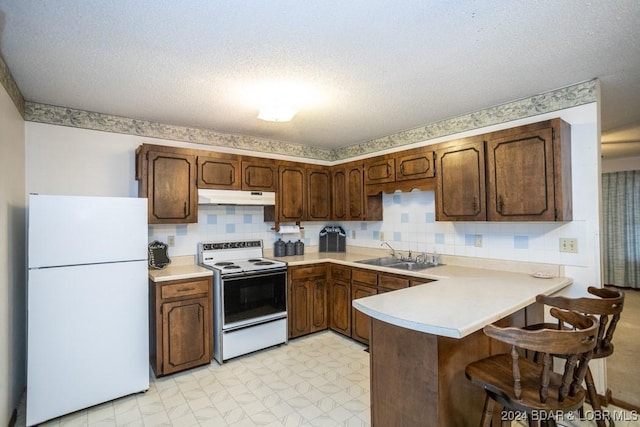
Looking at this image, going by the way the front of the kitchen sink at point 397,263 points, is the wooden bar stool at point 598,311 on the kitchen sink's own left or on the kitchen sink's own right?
on the kitchen sink's own left

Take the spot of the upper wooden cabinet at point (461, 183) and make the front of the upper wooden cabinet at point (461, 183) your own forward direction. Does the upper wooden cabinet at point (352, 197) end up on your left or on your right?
on your right

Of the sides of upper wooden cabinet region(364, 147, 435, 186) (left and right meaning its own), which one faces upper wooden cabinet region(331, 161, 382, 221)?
right

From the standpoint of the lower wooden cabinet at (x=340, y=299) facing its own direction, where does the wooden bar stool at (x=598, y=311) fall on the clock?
The wooden bar stool is roughly at 9 o'clock from the lower wooden cabinet.

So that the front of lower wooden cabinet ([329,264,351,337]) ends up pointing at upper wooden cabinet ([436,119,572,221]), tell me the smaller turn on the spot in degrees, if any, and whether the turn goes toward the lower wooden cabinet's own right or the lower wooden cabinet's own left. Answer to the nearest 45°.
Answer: approximately 90° to the lower wooden cabinet's own left

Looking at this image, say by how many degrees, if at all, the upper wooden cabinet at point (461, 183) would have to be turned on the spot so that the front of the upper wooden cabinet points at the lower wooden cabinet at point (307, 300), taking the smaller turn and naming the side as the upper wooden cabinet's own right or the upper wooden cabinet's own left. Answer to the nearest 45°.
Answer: approximately 45° to the upper wooden cabinet's own right
